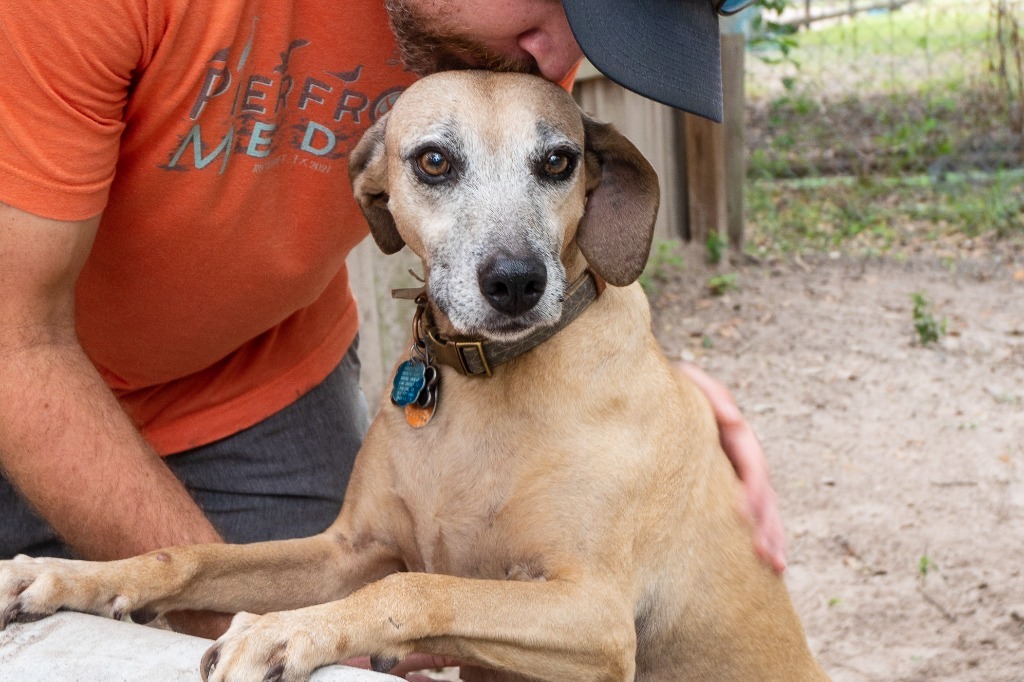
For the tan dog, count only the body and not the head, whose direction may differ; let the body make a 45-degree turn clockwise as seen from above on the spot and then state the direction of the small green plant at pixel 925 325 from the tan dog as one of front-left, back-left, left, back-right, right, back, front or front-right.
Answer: back-right

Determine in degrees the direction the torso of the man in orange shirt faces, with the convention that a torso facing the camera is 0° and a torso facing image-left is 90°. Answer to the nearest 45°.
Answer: approximately 315°

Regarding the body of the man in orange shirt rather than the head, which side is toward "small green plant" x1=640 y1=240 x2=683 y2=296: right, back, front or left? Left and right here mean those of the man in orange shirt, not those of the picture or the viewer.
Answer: left

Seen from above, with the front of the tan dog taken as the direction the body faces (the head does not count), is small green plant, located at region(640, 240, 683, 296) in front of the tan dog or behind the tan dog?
behind

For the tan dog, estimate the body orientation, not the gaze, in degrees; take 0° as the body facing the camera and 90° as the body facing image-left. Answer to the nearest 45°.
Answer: approximately 45°

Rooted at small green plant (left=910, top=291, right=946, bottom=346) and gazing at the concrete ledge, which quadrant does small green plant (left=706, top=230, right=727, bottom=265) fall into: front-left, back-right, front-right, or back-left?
back-right

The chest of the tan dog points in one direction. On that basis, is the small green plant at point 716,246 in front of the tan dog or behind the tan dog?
behind
